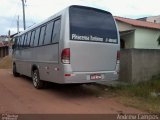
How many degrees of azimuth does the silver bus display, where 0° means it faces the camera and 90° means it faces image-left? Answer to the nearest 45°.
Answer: approximately 135°

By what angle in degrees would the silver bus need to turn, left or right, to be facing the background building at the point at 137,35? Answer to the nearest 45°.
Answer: approximately 90° to its right

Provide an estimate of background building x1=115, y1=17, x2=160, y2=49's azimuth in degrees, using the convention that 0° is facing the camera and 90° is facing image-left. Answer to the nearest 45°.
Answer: approximately 45°
